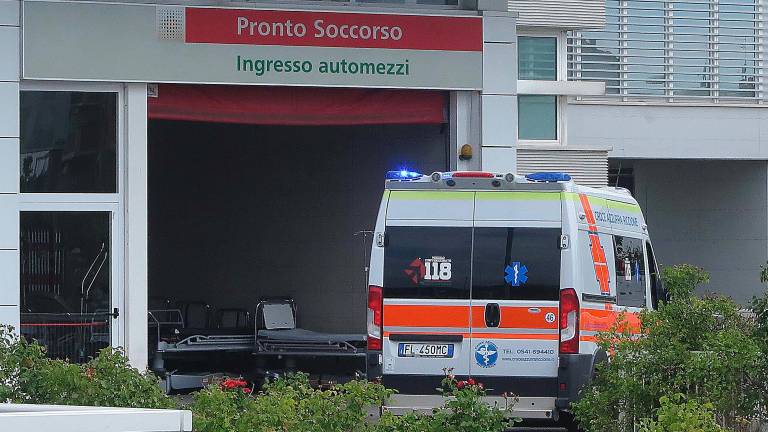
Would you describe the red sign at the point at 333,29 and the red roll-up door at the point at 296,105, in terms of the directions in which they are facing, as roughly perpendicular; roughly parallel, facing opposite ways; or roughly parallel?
roughly parallel

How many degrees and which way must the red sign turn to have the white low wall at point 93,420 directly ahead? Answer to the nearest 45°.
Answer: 0° — it already faces it

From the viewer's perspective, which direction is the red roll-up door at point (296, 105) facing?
toward the camera

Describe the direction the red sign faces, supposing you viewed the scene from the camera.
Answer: facing the viewer

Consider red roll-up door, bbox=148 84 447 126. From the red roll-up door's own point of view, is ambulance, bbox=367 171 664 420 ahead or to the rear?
ahead

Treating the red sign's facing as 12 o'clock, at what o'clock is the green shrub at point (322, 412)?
The green shrub is roughly at 12 o'clock from the red sign.

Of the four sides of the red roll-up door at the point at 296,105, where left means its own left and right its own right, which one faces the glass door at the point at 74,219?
right

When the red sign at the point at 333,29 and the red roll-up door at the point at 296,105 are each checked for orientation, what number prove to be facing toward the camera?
2

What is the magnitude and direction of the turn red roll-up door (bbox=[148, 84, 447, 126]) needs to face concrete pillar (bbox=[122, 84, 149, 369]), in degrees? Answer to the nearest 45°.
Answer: approximately 90° to its right

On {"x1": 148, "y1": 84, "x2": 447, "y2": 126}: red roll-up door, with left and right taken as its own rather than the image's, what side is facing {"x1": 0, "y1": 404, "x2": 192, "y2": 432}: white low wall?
front
